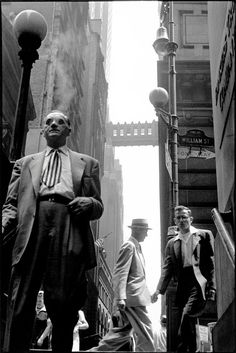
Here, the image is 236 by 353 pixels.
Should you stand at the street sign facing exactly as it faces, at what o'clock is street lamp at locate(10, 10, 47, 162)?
The street lamp is roughly at 1 o'clock from the street sign.
